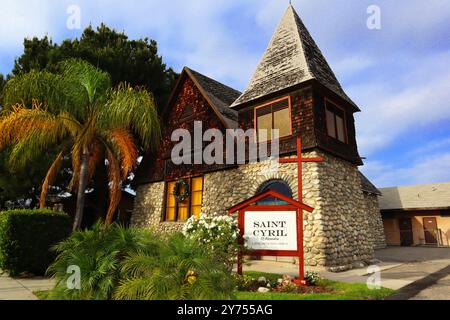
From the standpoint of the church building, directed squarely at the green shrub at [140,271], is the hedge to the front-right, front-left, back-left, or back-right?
front-right

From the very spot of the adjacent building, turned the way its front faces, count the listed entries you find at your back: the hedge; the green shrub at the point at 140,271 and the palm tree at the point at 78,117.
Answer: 0

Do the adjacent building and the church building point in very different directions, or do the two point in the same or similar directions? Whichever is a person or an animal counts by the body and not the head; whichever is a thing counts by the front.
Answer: same or similar directions

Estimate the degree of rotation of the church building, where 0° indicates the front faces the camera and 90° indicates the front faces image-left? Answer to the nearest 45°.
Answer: approximately 45°

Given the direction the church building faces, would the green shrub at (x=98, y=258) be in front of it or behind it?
in front

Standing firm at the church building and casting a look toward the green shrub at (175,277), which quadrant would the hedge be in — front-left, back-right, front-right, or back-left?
front-right

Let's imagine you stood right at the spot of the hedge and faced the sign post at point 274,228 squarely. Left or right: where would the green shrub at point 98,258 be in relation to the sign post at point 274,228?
right

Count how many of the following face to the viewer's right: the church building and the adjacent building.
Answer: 0

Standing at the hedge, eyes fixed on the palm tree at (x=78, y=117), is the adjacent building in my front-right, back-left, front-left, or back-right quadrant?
front-right

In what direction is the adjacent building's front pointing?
toward the camera

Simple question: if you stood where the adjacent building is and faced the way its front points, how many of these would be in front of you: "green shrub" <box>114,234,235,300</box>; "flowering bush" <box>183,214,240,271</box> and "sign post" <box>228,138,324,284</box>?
3

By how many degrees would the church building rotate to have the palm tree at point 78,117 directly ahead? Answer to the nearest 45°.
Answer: approximately 45° to its right
